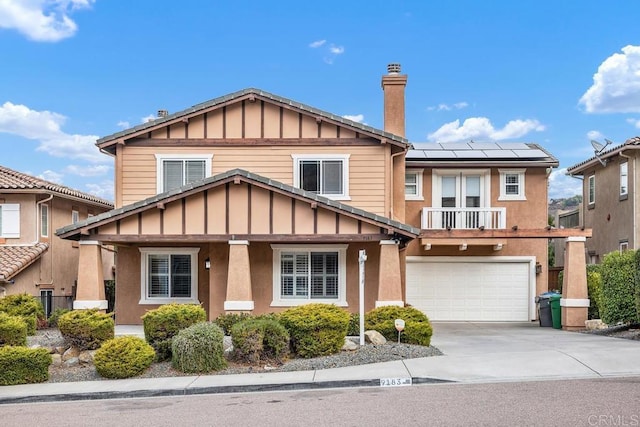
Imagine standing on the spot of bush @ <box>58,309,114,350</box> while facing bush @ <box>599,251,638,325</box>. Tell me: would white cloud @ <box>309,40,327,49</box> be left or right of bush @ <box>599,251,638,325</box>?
left

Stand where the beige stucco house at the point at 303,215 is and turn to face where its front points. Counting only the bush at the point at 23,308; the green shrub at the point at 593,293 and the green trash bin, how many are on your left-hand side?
2

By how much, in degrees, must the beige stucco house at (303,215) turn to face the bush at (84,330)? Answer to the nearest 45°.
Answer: approximately 45° to its right

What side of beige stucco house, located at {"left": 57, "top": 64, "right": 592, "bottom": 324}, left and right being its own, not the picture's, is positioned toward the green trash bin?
left

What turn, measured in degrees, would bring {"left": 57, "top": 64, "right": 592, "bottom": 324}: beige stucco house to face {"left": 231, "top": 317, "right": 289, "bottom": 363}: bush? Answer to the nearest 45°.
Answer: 0° — it already faces it

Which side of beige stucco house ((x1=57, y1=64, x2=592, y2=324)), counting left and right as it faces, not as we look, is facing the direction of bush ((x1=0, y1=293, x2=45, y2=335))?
right

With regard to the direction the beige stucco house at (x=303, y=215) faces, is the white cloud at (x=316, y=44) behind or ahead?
behind

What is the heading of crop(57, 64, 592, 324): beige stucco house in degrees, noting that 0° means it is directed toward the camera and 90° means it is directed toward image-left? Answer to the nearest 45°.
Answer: approximately 0°
